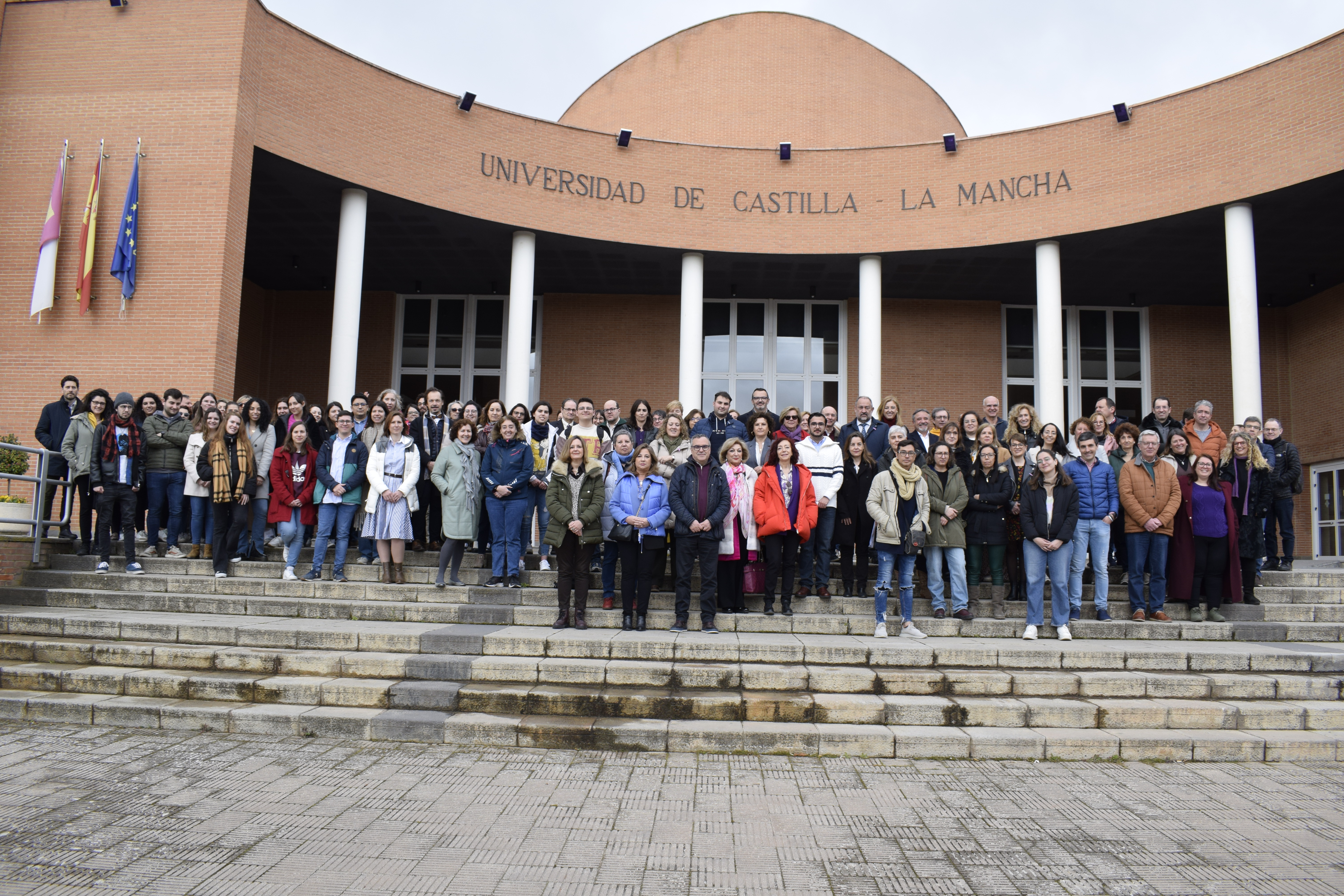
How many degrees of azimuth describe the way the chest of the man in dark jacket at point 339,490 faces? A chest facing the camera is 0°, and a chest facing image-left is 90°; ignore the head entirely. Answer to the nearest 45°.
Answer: approximately 0°

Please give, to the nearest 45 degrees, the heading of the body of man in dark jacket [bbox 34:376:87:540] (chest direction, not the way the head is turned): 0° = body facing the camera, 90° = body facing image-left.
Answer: approximately 315°

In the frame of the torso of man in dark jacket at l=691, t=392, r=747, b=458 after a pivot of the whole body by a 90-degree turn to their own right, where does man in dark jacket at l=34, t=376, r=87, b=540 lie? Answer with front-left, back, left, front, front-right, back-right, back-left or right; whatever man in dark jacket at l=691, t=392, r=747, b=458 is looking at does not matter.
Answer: front

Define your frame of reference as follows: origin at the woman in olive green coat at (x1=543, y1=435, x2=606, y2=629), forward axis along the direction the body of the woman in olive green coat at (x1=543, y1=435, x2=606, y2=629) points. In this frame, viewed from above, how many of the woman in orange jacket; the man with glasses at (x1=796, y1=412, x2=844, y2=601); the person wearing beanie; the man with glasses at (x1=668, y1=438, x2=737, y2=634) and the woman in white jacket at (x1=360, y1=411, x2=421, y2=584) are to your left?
3

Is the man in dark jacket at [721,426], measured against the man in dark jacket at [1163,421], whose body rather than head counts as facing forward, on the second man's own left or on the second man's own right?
on the second man's own right

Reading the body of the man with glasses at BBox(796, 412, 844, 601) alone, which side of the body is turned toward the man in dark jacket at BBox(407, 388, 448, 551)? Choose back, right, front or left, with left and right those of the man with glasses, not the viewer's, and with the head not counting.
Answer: right

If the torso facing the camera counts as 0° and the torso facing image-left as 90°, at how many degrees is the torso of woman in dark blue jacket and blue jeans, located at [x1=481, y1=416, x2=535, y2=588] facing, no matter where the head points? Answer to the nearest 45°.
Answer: approximately 0°
